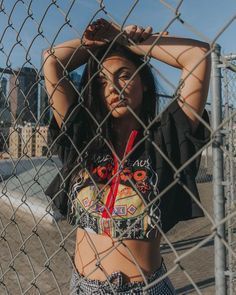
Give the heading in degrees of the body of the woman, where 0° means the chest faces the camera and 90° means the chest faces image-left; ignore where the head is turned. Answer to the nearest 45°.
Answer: approximately 0°
